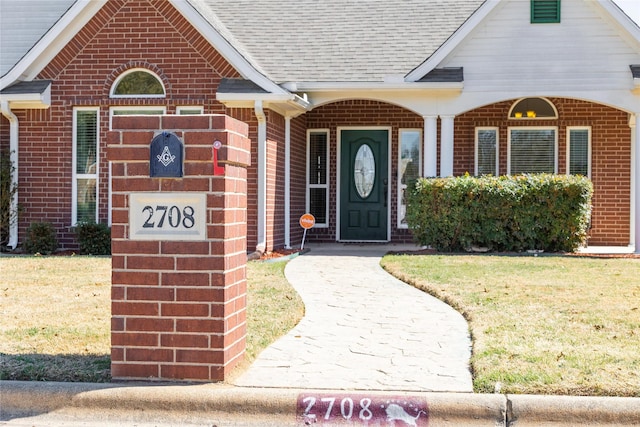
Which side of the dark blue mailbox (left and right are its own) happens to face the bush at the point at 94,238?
back

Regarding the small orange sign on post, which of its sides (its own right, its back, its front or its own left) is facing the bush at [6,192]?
right

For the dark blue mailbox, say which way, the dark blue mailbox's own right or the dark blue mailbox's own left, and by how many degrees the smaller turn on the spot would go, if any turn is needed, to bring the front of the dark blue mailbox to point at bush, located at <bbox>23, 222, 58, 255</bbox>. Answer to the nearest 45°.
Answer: approximately 180°

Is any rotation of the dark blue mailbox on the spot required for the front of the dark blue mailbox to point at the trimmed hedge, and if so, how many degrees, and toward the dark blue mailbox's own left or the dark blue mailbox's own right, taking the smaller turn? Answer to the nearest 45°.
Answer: approximately 135° to the dark blue mailbox's own left

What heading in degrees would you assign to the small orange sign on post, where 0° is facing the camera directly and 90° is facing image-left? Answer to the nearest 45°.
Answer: approximately 0°

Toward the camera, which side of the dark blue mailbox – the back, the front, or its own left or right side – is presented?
front

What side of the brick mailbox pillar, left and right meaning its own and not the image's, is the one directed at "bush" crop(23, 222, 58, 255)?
back

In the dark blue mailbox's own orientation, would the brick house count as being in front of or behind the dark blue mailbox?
behind

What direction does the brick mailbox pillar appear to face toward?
toward the camera

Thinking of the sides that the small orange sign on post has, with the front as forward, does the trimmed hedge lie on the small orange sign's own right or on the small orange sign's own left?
on the small orange sign's own left

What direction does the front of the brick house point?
toward the camera

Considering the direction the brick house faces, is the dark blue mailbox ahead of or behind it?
ahead

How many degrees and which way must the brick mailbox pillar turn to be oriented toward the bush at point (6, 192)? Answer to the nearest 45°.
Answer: approximately 180°
